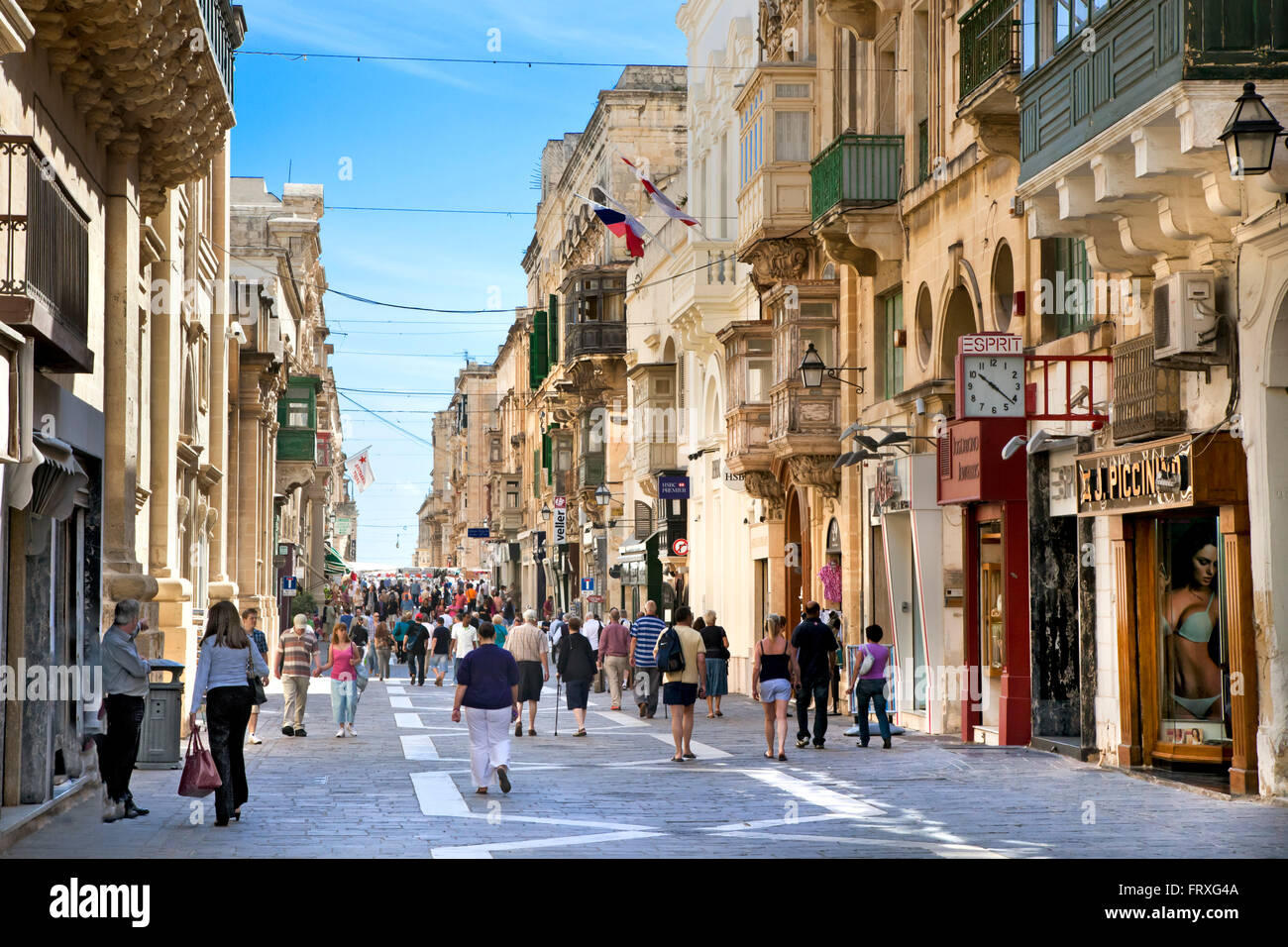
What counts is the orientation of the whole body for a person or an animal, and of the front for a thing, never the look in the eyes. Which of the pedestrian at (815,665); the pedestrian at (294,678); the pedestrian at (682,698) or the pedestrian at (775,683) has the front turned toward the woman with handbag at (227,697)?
the pedestrian at (294,678)

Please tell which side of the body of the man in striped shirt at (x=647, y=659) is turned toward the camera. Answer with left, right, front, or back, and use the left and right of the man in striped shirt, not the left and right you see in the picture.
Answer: back

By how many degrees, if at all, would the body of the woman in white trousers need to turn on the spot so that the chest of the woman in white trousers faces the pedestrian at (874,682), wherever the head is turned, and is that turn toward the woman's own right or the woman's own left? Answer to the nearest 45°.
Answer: approximately 45° to the woman's own right

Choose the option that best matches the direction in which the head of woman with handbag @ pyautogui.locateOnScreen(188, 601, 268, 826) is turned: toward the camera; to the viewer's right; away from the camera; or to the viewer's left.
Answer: away from the camera

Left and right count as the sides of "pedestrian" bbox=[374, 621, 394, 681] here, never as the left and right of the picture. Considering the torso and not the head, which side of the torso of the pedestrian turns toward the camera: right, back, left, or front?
back

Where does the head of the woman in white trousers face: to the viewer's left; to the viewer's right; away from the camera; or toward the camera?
away from the camera

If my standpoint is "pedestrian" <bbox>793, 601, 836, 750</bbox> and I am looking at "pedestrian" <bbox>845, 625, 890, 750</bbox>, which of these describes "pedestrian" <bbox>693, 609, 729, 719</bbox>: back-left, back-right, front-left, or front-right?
back-left

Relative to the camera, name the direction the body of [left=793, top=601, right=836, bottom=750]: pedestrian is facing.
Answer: away from the camera

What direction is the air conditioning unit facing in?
to the viewer's left

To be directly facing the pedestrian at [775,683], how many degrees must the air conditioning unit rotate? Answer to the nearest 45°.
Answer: approximately 45° to its right

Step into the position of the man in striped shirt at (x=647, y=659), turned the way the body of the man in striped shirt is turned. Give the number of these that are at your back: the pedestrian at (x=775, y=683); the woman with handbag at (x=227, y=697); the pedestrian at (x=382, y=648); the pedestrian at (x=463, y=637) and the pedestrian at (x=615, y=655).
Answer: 2

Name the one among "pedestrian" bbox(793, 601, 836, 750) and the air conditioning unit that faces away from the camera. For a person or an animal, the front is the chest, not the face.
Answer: the pedestrian

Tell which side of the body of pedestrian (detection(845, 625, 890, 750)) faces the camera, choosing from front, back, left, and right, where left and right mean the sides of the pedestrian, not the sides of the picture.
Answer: back

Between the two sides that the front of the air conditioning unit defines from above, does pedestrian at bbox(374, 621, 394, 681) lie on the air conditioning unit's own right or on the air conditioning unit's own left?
on the air conditioning unit's own right

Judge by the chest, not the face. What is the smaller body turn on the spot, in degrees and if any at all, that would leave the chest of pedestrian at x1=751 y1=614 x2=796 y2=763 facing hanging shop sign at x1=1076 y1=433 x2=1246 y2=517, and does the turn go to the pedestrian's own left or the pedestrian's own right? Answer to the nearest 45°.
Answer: approximately 135° to the pedestrian's own right
